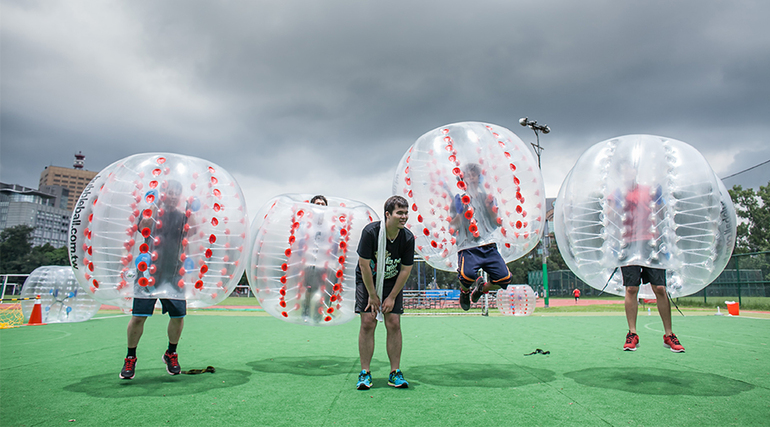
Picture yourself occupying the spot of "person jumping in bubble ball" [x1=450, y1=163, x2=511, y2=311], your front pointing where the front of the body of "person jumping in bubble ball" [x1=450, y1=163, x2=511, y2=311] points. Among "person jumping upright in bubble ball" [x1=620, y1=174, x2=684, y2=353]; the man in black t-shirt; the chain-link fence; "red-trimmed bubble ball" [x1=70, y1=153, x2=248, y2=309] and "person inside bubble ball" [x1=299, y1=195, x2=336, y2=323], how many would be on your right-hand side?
3

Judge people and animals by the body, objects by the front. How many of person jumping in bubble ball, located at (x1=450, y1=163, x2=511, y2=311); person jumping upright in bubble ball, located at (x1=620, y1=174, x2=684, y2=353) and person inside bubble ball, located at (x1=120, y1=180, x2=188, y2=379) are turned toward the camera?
3

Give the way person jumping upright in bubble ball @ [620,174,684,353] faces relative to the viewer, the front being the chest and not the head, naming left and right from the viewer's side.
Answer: facing the viewer

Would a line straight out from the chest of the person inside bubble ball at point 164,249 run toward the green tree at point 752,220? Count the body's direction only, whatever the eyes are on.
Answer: no

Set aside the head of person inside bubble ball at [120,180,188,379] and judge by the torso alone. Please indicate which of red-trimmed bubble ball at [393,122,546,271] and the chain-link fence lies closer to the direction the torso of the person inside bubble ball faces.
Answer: the red-trimmed bubble ball

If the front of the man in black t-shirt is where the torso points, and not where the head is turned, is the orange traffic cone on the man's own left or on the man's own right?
on the man's own right

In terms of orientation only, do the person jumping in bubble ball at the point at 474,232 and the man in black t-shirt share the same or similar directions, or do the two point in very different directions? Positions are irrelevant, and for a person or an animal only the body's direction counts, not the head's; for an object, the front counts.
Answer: same or similar directions

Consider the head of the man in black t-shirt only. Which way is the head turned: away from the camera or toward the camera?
toward the camera

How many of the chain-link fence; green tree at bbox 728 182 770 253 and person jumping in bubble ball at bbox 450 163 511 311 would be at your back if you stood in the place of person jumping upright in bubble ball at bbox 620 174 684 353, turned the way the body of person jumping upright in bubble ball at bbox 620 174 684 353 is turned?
2

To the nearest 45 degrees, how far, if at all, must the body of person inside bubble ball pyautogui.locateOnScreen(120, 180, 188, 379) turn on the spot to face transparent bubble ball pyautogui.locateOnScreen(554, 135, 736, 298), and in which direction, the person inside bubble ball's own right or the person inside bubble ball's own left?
approximately 45° to the person inside bubble ball's own left

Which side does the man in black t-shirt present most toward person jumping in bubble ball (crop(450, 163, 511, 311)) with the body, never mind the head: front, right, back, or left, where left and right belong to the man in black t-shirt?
left

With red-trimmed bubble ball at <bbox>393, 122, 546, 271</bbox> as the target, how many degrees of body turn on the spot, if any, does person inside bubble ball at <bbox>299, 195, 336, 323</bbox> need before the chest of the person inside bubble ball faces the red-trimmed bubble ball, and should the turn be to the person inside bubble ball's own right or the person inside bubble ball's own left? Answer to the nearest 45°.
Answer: approximately 45° to the person inside bubble ball's own left

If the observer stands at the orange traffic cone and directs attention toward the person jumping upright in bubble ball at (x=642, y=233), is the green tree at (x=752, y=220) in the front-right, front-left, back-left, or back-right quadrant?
front-left

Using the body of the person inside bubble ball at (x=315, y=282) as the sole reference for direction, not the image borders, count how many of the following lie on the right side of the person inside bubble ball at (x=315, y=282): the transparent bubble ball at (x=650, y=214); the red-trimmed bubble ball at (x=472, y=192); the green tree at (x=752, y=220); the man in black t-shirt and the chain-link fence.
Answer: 0

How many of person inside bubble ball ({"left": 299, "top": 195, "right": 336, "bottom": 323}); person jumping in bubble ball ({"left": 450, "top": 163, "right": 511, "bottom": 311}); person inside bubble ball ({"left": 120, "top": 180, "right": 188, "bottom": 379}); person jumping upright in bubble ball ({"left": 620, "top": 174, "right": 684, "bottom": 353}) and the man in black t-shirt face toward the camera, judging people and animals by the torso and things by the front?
5

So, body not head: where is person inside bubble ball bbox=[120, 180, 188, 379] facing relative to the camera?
toward the camera

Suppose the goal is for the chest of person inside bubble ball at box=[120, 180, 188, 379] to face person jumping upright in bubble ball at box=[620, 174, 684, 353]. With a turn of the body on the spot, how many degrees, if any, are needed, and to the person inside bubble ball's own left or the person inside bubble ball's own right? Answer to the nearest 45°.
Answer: approximately 45° to the person inside bubble ball's own left
